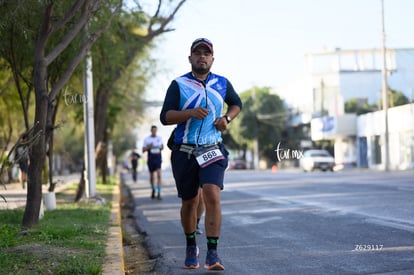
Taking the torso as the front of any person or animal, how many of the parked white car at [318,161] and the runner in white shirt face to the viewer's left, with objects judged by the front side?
0

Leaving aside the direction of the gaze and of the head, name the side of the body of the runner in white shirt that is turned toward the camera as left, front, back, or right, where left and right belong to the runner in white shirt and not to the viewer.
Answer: front

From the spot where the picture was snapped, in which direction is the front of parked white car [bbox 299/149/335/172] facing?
facing the viewer and to the right of the viewer

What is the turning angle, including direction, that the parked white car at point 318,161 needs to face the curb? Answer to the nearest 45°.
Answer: approximately 45° to its right

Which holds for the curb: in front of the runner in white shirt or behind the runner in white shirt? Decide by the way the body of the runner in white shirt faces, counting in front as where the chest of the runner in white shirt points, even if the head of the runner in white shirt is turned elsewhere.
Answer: in front
